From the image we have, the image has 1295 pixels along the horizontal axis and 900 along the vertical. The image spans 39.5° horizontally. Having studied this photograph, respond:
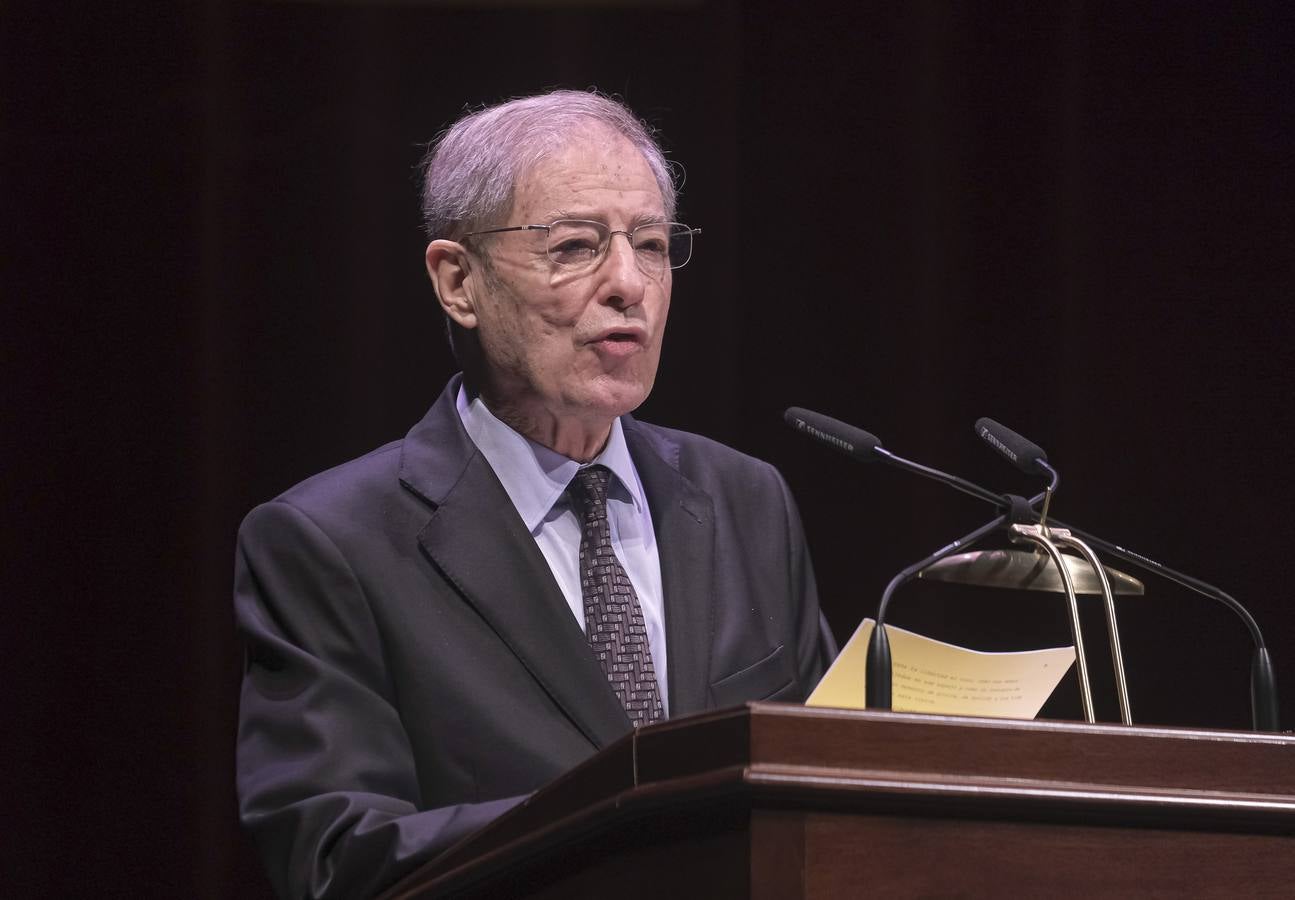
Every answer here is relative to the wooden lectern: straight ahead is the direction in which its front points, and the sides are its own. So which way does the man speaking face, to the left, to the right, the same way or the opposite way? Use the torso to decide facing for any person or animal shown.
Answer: the same way

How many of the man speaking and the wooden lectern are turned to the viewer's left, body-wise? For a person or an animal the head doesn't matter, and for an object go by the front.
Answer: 0

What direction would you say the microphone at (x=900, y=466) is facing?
to the viewer's left

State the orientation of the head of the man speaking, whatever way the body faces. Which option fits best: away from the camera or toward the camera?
toward the camera

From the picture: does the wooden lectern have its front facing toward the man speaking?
no

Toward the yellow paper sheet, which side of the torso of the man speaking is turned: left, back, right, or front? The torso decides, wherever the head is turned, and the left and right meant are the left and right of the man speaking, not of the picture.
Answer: front

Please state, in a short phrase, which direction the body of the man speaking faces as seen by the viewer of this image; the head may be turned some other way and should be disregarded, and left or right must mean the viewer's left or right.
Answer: facing the viewer and to the right of the viewer
